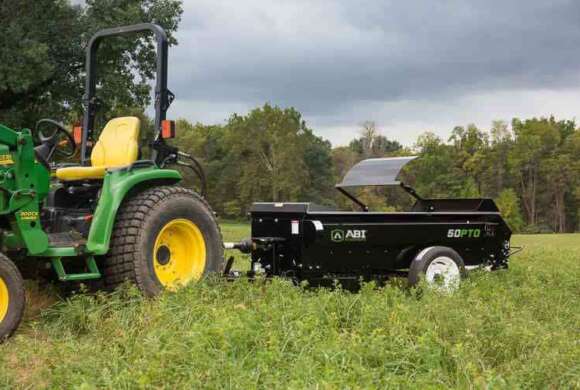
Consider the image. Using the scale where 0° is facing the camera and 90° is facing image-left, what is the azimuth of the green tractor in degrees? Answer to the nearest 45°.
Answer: approximately 45°

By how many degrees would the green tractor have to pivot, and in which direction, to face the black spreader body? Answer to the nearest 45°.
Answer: approximately 135° to its left
